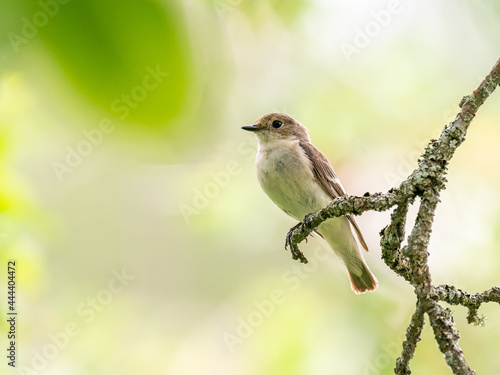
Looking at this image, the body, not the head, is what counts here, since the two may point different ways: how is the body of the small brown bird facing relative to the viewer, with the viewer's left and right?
facing the viewer and to the left of the viewer
